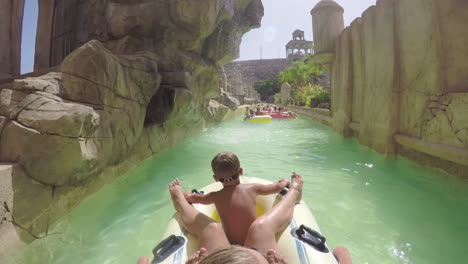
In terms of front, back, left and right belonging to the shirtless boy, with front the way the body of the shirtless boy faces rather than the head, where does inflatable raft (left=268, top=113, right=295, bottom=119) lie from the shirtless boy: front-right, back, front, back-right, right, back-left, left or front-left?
front

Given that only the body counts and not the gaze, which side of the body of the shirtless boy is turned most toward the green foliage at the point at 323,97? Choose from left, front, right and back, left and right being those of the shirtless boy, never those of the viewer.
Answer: front

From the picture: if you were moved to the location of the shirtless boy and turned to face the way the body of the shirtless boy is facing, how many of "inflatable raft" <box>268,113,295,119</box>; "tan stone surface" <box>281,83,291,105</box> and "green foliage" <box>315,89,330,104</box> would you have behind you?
0

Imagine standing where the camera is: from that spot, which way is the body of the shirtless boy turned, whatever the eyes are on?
away from the camera

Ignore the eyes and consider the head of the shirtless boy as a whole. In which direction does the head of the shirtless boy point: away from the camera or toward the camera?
away from the camera
